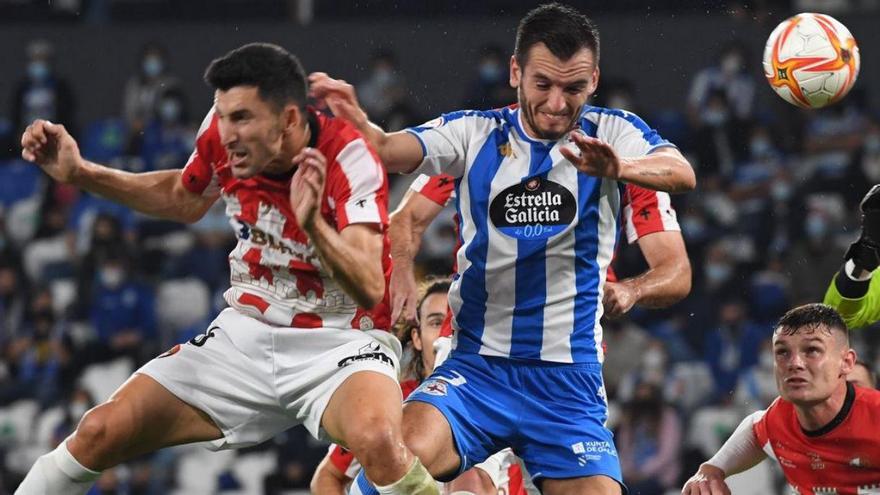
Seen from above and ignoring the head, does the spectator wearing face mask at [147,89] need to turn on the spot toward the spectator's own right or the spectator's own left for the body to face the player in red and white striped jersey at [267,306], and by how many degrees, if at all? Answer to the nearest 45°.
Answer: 0° — they already face them

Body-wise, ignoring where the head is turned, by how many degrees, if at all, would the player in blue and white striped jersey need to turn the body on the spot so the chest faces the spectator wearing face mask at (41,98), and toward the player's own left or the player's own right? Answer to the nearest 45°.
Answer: approximately 135° to the player's own right

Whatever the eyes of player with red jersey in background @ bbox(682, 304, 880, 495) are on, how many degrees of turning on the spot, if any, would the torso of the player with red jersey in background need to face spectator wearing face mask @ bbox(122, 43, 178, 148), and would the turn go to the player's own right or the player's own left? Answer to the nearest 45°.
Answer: approximately 90° to the player's own right

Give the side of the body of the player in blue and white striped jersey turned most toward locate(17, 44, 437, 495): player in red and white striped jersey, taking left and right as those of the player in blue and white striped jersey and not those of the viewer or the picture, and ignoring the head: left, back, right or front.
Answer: right

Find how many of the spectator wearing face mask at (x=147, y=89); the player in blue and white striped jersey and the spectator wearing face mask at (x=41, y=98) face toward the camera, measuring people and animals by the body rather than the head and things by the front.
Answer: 3

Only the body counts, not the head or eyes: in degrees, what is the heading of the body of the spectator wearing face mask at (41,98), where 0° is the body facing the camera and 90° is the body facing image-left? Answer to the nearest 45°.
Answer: approximately 0°

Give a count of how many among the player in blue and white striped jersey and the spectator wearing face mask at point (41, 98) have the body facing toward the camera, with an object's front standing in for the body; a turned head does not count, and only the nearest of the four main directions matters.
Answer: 2

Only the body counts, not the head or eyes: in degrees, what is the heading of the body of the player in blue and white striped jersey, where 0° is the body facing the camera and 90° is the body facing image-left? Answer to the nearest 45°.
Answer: approximately 0°
